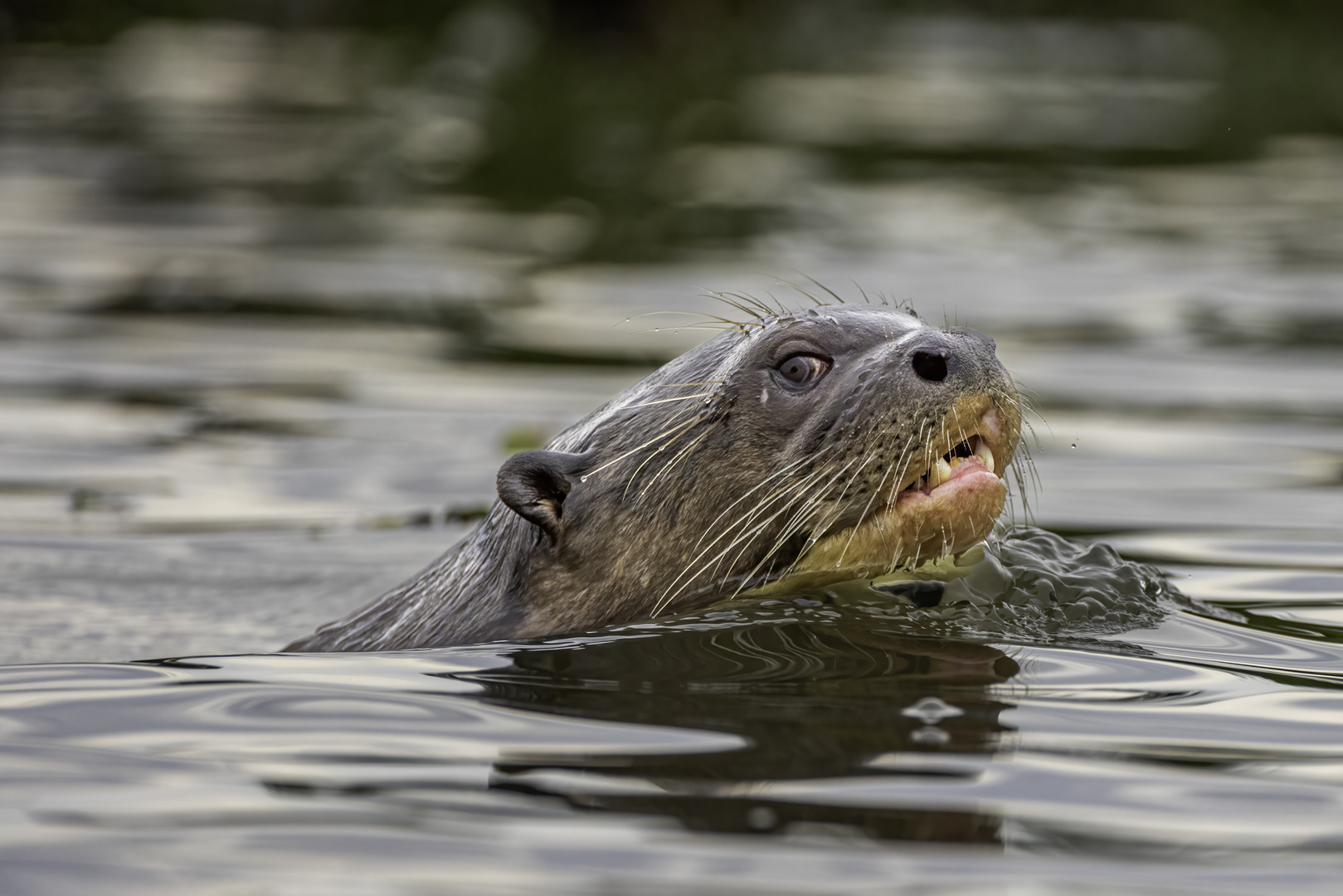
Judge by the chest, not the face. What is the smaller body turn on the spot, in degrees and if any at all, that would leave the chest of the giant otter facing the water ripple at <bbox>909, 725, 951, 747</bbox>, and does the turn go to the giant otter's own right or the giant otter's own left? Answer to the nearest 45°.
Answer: approximately 90° to the giant otter's own right

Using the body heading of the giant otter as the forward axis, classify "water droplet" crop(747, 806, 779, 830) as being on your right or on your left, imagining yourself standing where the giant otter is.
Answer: on your right

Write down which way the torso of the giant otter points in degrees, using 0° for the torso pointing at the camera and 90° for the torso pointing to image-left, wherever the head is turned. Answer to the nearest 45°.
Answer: approximately 270°
